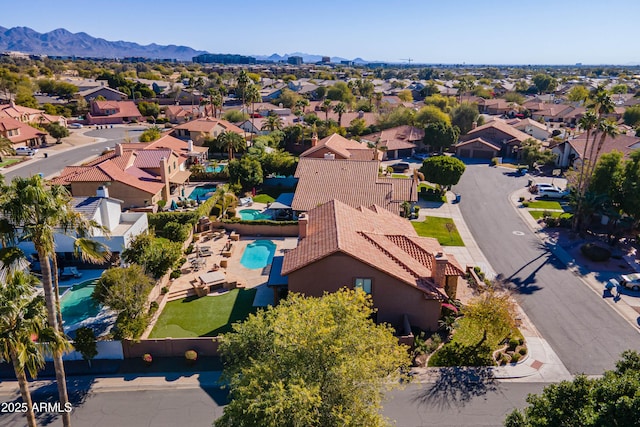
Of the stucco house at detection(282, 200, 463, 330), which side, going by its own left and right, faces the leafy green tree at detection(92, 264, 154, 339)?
back

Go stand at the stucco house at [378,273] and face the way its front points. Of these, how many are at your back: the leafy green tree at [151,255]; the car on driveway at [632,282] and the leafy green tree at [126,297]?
2

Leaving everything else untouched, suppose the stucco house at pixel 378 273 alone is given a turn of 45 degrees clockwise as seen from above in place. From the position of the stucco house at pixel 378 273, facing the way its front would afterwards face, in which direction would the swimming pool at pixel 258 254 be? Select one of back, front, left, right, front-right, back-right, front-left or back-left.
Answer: back

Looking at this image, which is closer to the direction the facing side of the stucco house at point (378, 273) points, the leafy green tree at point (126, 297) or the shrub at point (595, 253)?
the shrub

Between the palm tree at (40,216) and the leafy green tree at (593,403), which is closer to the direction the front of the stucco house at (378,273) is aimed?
the leafy green tree

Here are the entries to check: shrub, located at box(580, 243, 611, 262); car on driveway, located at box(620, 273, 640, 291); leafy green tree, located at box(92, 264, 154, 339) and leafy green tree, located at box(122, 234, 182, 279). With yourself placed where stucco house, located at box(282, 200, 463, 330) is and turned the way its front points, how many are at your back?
2

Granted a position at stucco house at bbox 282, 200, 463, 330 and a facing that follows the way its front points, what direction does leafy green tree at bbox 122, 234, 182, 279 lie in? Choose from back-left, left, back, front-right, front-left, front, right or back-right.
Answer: back

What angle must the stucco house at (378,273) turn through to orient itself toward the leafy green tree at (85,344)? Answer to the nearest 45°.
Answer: approximately 180°

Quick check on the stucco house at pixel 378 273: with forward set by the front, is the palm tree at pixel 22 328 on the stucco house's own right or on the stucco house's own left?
on the stucco house's own right

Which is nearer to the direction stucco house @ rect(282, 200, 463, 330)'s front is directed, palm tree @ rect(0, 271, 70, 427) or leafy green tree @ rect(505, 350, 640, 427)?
the leafy green tree

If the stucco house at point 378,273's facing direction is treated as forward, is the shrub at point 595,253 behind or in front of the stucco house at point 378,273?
in front

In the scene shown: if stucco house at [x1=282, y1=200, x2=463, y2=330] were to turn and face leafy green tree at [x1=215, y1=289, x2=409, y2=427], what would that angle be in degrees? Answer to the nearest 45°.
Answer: approximately 90° to its right

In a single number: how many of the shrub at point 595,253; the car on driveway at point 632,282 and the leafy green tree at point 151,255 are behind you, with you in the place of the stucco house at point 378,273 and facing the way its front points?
1

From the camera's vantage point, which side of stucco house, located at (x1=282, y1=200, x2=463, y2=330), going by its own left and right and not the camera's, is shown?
right
